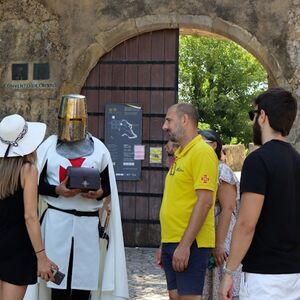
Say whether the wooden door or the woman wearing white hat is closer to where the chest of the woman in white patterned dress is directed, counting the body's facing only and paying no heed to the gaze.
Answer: the woman wearing white hat

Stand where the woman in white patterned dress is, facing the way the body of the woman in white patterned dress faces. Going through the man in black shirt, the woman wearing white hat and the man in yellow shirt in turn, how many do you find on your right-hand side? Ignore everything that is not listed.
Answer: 0

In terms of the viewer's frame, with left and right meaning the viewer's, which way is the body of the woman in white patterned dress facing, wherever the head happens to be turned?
facing to the left of the viewer

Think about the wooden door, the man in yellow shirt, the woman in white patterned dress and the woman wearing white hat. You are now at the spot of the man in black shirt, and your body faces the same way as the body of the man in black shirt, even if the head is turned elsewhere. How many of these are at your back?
0

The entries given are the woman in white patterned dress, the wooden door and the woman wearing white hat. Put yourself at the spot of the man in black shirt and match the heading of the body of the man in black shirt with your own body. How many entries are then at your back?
0

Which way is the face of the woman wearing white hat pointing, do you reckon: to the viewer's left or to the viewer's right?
to the viewer's right

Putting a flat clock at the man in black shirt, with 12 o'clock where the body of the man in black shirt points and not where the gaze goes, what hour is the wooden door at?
The wooden door is roughly at 1 o'clock from the man in black shirt.

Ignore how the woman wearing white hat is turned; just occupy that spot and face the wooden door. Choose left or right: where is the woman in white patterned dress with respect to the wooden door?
right

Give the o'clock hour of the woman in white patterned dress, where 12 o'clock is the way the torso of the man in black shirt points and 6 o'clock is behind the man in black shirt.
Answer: The woman in white patterned dress is roughly at 1 o'clock from the man in black shirt.

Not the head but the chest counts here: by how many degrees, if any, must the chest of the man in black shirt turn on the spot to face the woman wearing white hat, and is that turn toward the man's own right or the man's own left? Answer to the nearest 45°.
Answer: approximately 45° to the man's own left

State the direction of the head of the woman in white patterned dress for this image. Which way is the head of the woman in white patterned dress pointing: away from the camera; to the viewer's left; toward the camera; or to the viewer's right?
to the viewer's left

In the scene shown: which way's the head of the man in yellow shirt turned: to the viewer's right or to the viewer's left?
to the viewer's left

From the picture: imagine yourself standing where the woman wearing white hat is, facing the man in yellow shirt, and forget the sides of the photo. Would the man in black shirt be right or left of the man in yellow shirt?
right

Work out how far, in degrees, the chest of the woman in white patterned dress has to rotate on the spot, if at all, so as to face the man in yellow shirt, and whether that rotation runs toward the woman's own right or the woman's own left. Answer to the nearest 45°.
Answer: approximately 90° to the woman's own left

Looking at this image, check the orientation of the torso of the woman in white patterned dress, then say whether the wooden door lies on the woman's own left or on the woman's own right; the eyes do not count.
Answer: on the woman's own right

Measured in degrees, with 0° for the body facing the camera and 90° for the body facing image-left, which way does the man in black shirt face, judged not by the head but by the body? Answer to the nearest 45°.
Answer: approximately 135°

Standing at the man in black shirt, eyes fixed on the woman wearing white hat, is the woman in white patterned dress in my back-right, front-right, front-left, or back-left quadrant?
front-right

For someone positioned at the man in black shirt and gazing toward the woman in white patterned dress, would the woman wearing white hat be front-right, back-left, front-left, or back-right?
front-left
